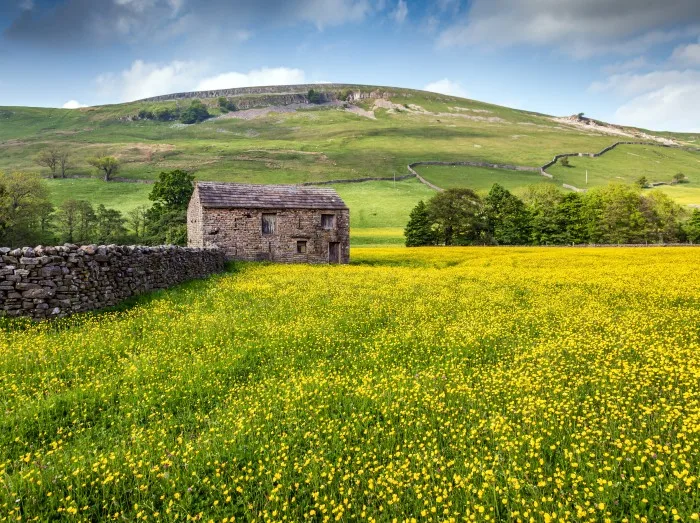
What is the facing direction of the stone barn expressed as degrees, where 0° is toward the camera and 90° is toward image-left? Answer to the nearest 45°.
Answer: approximately 0°

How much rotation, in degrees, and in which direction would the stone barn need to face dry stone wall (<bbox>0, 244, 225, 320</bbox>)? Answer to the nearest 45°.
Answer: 0° — it already faces it
